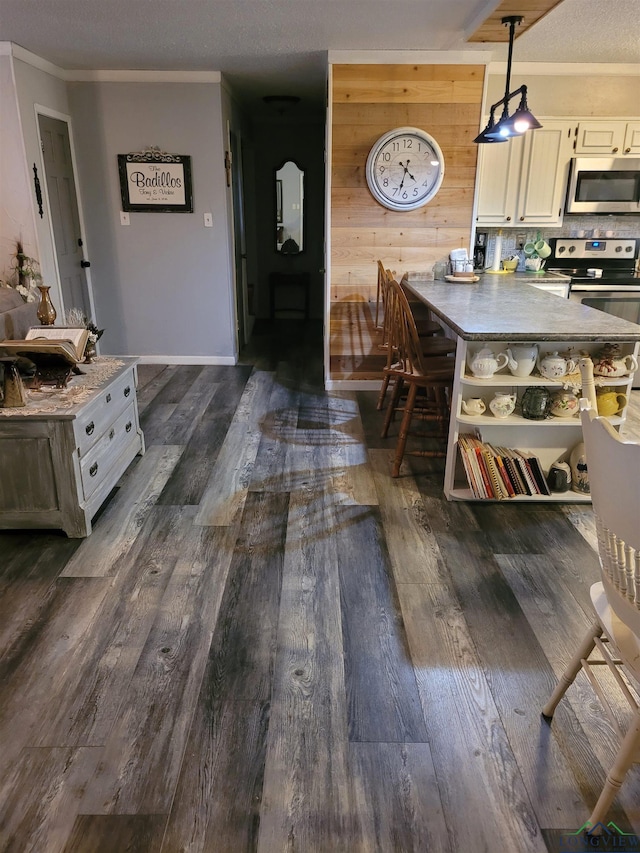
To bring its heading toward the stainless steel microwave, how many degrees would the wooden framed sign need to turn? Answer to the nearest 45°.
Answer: approximately 90° to its left

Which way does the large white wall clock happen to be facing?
toward the camera

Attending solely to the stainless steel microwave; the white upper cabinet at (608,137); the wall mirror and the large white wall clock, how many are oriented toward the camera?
4

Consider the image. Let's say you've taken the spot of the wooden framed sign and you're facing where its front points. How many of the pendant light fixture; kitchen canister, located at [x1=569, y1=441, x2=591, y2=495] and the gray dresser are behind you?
0

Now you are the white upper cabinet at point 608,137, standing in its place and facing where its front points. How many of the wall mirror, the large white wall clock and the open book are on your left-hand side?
0

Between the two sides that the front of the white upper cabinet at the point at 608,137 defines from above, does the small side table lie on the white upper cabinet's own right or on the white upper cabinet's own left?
on the white upper cabinet's own right

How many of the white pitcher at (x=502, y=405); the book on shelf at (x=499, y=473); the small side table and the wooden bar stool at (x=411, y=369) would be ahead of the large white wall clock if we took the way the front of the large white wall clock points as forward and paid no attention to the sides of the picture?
3

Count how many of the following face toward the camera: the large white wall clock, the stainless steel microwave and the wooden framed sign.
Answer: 3

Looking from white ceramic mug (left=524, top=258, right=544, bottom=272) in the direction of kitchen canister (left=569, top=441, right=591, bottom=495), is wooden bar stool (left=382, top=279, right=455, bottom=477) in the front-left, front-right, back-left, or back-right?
front-right

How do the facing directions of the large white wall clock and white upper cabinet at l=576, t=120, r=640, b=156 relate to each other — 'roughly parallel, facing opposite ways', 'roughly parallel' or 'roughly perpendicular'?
roughly parallel

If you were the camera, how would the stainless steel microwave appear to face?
facing the viewer

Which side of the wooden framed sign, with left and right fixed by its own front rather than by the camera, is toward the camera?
front

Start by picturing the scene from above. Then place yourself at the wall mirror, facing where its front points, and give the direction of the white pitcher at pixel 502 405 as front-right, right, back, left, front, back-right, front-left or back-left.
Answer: front

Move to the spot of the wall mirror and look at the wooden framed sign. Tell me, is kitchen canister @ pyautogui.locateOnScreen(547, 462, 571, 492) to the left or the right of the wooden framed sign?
left

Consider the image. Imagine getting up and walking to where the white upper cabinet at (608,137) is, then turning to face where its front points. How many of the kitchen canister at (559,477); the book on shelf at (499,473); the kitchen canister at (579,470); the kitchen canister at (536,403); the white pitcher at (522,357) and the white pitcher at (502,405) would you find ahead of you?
6

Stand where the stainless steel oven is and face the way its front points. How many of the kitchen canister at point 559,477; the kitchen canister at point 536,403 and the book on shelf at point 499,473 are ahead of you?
3

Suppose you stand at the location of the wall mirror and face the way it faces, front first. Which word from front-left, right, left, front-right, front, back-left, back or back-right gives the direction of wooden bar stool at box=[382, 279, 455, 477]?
front

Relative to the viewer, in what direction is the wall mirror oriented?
toward the camera

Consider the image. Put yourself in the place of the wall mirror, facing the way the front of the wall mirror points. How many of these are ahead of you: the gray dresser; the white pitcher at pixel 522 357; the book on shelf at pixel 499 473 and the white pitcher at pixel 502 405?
4
